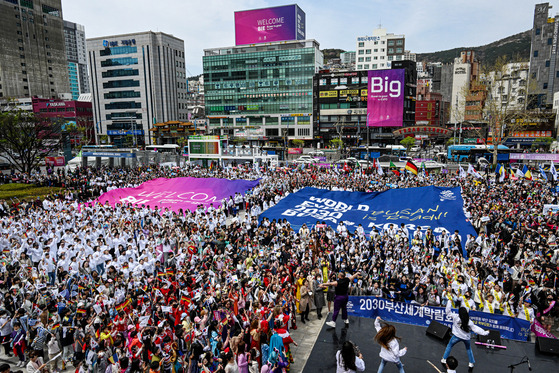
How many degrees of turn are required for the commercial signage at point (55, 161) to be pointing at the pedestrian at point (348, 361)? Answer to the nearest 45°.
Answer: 0° — it already faces them

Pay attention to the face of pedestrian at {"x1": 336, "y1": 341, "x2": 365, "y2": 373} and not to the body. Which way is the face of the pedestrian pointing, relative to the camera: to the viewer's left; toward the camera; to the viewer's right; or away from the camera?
away from the camera

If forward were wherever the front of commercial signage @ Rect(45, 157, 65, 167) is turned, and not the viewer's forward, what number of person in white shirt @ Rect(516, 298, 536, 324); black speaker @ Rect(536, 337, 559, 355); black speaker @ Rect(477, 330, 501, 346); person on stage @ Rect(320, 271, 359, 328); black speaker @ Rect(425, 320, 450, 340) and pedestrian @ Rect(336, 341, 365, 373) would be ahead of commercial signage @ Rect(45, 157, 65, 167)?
6

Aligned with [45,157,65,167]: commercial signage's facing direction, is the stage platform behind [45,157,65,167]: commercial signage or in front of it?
in front

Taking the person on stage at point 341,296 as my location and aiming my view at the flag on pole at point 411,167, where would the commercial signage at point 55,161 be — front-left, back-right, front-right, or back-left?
front-left

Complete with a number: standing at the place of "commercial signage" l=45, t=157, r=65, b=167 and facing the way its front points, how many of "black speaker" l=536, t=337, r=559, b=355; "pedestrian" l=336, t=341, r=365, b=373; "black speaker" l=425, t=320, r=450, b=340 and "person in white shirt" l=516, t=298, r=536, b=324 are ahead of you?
4

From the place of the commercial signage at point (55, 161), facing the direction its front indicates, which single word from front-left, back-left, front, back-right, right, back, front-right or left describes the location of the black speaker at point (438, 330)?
front

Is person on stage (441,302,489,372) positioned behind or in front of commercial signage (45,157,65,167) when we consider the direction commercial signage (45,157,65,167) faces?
in front

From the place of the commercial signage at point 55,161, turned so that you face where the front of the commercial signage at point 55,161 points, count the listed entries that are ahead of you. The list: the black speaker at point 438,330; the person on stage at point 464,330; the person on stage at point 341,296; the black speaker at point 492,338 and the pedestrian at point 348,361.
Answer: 5

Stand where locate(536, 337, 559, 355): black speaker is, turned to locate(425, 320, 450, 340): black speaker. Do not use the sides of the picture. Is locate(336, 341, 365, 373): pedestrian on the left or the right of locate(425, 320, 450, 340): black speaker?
left

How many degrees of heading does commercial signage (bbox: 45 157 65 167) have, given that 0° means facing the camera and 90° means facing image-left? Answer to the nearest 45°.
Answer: approximately 0°

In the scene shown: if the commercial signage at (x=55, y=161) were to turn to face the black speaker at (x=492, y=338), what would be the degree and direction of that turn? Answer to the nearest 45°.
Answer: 0° — it already faces it
